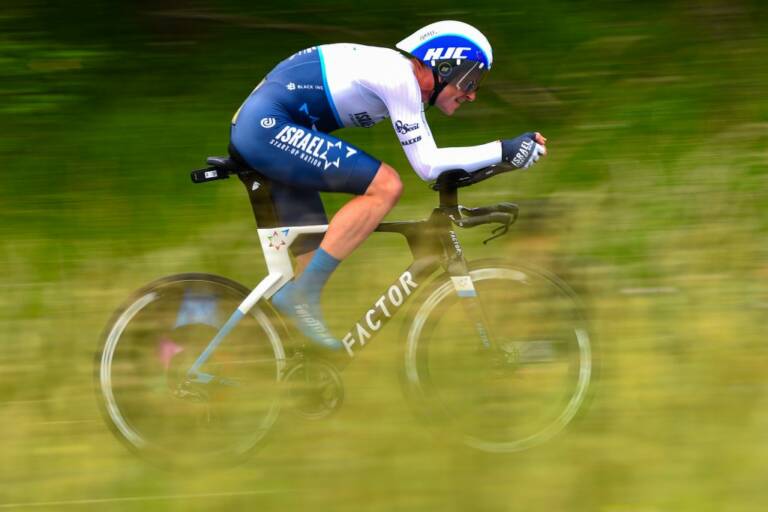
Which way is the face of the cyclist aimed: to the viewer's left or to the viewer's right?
to the viewer's right

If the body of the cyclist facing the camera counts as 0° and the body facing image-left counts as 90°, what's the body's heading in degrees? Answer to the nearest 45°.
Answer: approximately 270°

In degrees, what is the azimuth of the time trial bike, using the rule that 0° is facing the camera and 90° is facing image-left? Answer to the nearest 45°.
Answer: approximately 270°
